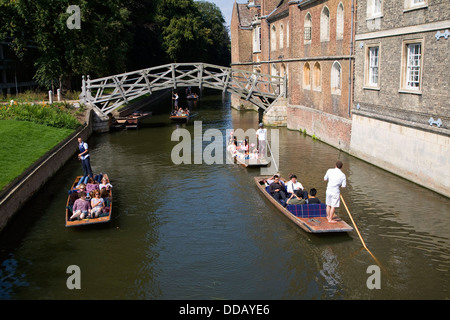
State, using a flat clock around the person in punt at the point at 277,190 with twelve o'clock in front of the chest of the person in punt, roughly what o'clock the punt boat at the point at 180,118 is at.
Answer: The punt boat is roughly at 7 o'clock from the person in punt.

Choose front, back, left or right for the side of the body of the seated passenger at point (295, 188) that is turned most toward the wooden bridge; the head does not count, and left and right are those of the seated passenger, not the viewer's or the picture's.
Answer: back

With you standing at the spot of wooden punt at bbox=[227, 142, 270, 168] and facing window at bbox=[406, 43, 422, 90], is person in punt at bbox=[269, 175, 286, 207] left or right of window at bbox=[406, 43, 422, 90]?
right

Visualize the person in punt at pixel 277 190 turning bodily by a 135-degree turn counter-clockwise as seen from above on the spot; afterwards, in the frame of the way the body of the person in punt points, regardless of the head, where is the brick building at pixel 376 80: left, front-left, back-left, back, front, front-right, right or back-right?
front-right

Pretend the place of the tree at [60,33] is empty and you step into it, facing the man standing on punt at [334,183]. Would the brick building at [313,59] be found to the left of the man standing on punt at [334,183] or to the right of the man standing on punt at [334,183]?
left

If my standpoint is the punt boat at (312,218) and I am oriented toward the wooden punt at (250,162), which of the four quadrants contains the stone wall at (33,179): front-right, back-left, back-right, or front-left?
front-left

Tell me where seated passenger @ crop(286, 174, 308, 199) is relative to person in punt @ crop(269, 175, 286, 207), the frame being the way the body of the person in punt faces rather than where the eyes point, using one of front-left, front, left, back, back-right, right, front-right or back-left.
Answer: left
